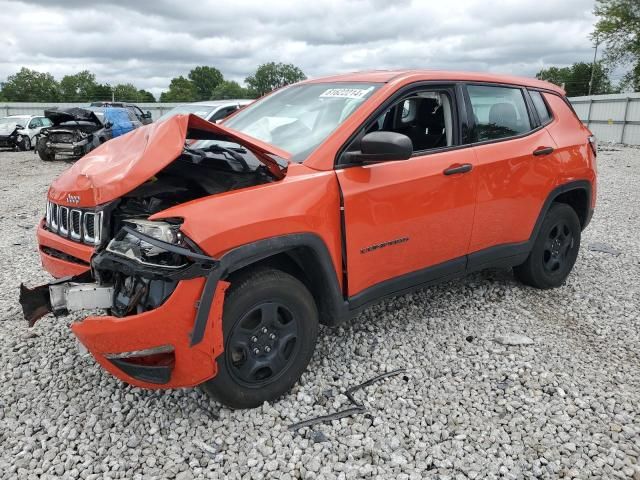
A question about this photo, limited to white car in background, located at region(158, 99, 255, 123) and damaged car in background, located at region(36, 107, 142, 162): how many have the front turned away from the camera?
0

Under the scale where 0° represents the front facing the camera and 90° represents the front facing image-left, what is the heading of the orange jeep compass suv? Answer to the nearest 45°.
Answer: approximately 45°

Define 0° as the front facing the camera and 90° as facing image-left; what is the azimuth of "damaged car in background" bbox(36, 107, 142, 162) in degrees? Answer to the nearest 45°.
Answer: approximately 45°

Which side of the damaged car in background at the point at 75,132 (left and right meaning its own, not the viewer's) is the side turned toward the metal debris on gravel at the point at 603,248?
left

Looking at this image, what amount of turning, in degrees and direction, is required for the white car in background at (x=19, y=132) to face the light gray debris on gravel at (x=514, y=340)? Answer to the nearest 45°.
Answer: approximately 45° to its left

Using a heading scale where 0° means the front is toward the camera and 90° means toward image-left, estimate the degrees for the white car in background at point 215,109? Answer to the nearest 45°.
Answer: approximately 45°

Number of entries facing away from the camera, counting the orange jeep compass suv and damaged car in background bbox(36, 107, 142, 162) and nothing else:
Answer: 0

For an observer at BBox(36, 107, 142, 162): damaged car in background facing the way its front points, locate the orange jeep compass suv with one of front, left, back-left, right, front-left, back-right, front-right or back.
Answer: front-left
